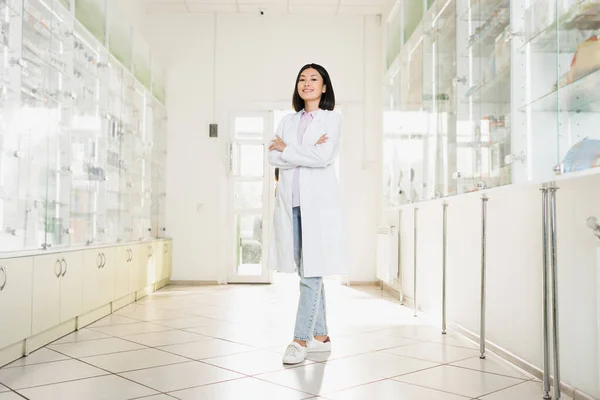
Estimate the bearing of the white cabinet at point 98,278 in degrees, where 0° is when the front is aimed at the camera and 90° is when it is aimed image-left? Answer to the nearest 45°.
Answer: approximately 315°

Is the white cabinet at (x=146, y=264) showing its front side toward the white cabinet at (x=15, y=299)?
no

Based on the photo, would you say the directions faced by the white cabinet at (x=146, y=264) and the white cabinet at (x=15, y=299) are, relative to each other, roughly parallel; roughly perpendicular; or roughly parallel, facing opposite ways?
roughly parallel

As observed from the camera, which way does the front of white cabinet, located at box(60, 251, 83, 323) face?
facing the viewer and to the right of the viewer

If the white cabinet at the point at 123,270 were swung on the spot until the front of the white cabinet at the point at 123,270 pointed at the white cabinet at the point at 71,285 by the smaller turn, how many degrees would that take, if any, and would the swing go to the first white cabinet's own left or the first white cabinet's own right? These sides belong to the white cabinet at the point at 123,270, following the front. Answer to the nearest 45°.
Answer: approximately 45° to the first white cabinet's own right

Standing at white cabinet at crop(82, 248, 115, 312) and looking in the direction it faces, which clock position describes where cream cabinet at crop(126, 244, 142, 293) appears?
cream cabinet at crop(126, 244, 142, 293) is roughly at 8 o'clock from white cabinet at crop(82, 248, 115, 312).

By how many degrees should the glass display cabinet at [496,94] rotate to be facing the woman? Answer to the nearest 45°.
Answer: approximately 45° to its right

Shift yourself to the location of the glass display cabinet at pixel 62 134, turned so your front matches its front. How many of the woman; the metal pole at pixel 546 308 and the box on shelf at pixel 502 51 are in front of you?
3

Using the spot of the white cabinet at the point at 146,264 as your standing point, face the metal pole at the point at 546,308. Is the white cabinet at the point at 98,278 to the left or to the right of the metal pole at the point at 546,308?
right

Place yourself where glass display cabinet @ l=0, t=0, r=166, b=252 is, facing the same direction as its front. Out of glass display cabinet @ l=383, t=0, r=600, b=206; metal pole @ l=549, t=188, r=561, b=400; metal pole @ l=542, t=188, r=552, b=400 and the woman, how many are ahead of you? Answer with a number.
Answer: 4

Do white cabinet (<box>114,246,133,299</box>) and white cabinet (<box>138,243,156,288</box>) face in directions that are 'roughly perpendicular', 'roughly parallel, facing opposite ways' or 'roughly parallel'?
roughly parallel

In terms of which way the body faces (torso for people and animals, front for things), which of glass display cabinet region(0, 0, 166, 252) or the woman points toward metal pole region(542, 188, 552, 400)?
the glass display cabinet

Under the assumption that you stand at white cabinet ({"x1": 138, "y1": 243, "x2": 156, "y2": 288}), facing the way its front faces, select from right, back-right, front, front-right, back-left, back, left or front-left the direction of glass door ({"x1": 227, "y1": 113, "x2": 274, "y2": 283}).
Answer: left

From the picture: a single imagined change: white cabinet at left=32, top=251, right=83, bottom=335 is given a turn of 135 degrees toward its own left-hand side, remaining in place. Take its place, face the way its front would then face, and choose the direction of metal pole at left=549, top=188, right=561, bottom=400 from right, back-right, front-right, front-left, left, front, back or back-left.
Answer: back-right

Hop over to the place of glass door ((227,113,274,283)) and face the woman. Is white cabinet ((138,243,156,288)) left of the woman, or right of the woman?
right

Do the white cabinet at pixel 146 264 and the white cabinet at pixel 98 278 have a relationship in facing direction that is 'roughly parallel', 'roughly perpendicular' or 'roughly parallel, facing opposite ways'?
roughly parallel

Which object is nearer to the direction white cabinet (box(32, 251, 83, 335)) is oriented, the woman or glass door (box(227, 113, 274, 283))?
the woman

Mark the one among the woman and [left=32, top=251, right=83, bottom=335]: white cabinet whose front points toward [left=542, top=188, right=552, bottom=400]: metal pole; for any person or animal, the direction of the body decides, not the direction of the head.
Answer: the white cabinet

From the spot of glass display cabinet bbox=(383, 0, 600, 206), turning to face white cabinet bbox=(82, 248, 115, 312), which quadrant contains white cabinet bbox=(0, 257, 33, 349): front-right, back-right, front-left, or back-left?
front-left
